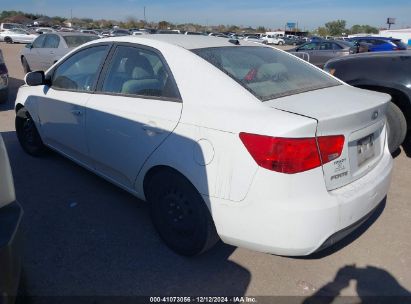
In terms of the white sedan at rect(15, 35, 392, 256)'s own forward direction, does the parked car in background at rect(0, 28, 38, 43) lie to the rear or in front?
in front

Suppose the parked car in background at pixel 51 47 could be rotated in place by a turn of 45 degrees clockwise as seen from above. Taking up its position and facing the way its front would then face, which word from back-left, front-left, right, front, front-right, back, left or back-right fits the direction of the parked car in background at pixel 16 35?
front

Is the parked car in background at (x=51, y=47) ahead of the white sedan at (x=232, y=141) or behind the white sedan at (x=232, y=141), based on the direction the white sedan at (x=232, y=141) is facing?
ahead

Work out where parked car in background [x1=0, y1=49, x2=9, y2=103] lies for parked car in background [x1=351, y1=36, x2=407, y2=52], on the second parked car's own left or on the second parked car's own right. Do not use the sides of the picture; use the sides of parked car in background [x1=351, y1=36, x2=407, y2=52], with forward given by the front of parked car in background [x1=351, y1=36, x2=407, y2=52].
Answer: on the second parked car's own left

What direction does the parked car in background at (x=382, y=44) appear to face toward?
to the viewer's left

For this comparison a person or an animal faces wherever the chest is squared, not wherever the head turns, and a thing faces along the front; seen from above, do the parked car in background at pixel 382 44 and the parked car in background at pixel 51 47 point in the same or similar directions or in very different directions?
same or similar directions

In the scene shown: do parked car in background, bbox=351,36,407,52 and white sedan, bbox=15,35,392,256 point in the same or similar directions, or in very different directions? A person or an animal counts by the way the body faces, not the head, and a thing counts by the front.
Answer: same or similar directions

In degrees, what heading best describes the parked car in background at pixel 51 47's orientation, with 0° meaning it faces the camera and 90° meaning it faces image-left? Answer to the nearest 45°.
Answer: approximately 135°
